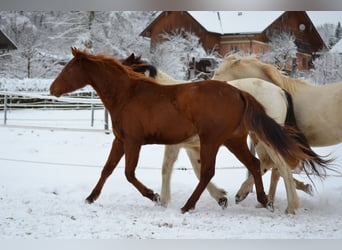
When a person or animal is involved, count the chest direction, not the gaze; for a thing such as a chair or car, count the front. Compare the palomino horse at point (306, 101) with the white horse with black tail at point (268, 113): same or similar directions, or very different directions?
same or similar directions

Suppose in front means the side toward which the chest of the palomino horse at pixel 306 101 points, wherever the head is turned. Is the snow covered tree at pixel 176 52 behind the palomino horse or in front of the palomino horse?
in front

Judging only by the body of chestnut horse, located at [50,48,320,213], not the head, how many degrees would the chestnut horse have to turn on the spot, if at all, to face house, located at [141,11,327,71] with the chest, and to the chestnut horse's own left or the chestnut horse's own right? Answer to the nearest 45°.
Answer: approximately 135° to the chestnut horse's own right

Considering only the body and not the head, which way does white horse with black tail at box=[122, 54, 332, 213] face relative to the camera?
to the viewer's left

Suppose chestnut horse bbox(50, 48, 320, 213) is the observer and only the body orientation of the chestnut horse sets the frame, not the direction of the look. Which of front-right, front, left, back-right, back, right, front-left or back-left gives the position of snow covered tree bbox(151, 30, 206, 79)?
right

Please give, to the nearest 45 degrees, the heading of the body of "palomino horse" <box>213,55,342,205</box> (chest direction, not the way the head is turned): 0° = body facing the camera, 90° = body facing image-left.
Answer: approximately 90°

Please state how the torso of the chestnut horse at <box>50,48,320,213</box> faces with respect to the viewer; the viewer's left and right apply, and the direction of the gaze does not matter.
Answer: facing to the left of the viewer

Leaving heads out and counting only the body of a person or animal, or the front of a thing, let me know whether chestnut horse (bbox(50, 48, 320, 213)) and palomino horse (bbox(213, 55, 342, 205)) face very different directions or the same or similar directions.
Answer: same or similar directions

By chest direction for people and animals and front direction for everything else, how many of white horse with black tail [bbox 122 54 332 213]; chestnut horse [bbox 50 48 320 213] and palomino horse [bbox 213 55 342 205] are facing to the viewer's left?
3
